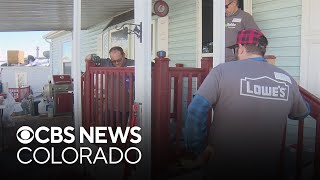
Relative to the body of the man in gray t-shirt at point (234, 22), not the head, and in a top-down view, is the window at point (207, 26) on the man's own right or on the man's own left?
on the man's own right

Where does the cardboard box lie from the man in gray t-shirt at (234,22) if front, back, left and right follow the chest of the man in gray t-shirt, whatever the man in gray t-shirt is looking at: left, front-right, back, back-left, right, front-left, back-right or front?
right

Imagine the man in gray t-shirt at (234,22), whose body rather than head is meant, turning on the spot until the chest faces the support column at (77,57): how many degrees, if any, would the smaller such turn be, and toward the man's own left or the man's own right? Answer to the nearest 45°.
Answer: approximately 45° to the man's own right

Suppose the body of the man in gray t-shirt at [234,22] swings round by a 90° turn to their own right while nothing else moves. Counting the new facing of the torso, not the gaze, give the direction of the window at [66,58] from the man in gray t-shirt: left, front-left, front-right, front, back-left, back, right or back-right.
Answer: front

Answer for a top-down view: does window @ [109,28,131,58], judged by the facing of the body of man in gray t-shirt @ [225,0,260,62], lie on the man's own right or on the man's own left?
on the man's own right

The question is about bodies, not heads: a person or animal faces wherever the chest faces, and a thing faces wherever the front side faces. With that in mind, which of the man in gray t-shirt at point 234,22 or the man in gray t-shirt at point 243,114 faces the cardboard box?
the man in gray t-shirt at point 243,114

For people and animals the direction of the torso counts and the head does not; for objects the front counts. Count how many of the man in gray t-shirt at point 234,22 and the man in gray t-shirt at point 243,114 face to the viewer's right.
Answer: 0

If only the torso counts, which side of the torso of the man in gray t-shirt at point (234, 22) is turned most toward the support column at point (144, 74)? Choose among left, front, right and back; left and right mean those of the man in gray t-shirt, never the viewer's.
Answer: front

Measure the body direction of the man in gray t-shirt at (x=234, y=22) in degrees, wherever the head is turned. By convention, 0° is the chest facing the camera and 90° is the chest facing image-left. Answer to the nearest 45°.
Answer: approximately 45°

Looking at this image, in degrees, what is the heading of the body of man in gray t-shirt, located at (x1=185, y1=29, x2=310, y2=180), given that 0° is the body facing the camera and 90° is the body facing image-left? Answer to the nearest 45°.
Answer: approximately 135°

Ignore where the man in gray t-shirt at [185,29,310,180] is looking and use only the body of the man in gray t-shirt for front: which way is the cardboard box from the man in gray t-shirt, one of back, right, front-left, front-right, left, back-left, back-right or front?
front
